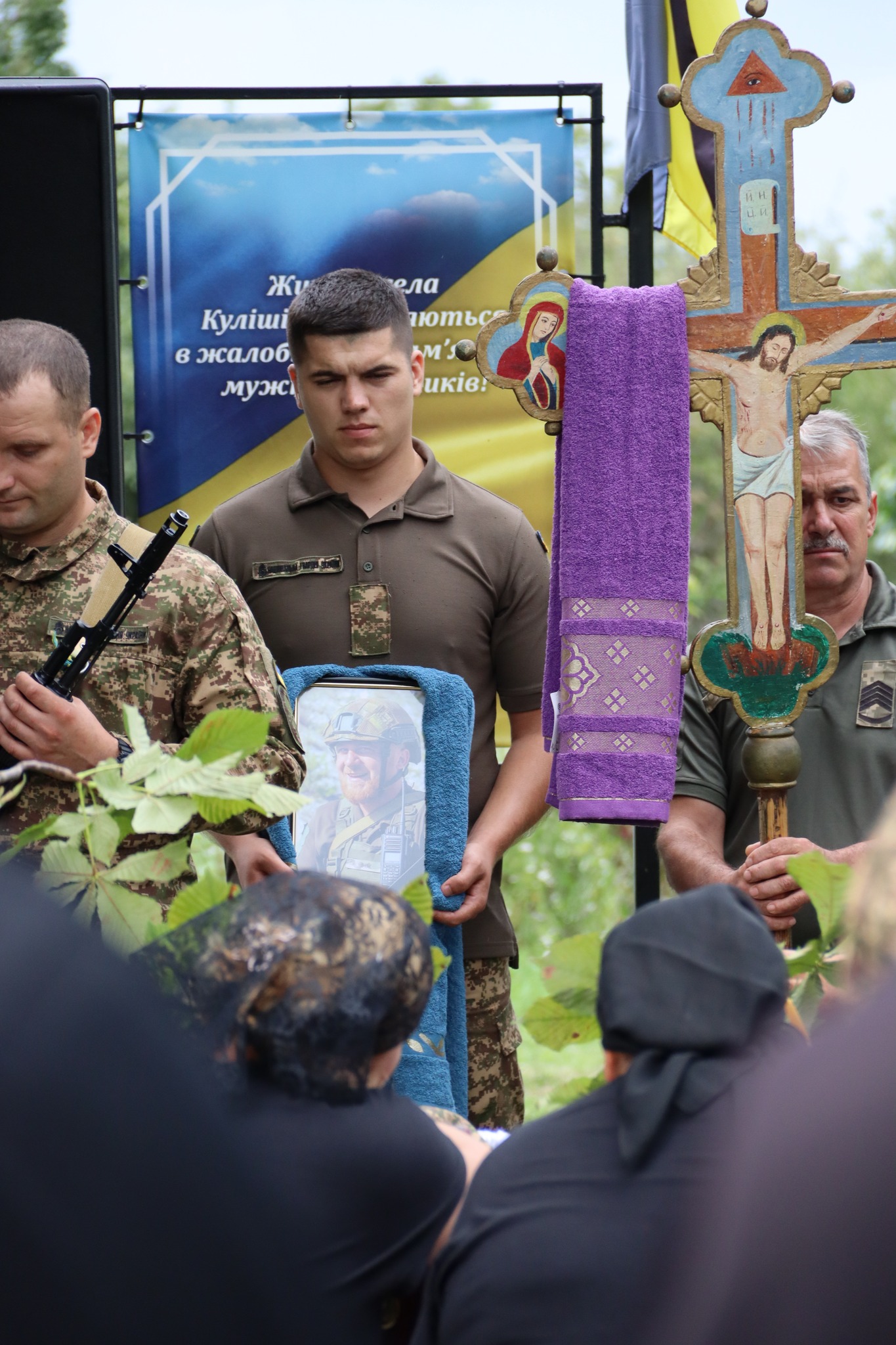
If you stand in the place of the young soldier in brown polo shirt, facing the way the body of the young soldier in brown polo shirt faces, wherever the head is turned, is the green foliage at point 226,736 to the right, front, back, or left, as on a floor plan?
front

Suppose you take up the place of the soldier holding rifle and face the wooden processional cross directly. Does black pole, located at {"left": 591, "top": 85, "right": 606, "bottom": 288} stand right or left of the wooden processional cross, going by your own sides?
left

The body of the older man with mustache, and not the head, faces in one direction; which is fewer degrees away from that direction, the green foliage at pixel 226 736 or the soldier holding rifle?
the green foliage

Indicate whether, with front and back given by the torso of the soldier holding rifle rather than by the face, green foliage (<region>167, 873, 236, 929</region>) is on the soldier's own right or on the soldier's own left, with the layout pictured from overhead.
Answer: on the soldier's own left

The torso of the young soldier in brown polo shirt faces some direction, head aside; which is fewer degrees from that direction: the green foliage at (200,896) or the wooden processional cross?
the green foliage

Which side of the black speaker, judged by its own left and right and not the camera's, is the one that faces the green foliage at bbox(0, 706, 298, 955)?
front

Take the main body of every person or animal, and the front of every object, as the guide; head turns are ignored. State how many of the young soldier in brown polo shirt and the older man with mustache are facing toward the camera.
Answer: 2

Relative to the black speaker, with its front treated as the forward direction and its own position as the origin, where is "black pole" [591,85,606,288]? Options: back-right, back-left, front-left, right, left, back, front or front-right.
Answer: left

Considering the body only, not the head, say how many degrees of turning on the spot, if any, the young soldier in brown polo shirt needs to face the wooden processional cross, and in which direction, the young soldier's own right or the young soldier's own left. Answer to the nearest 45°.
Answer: approximately 45° to the young soldier's own left
